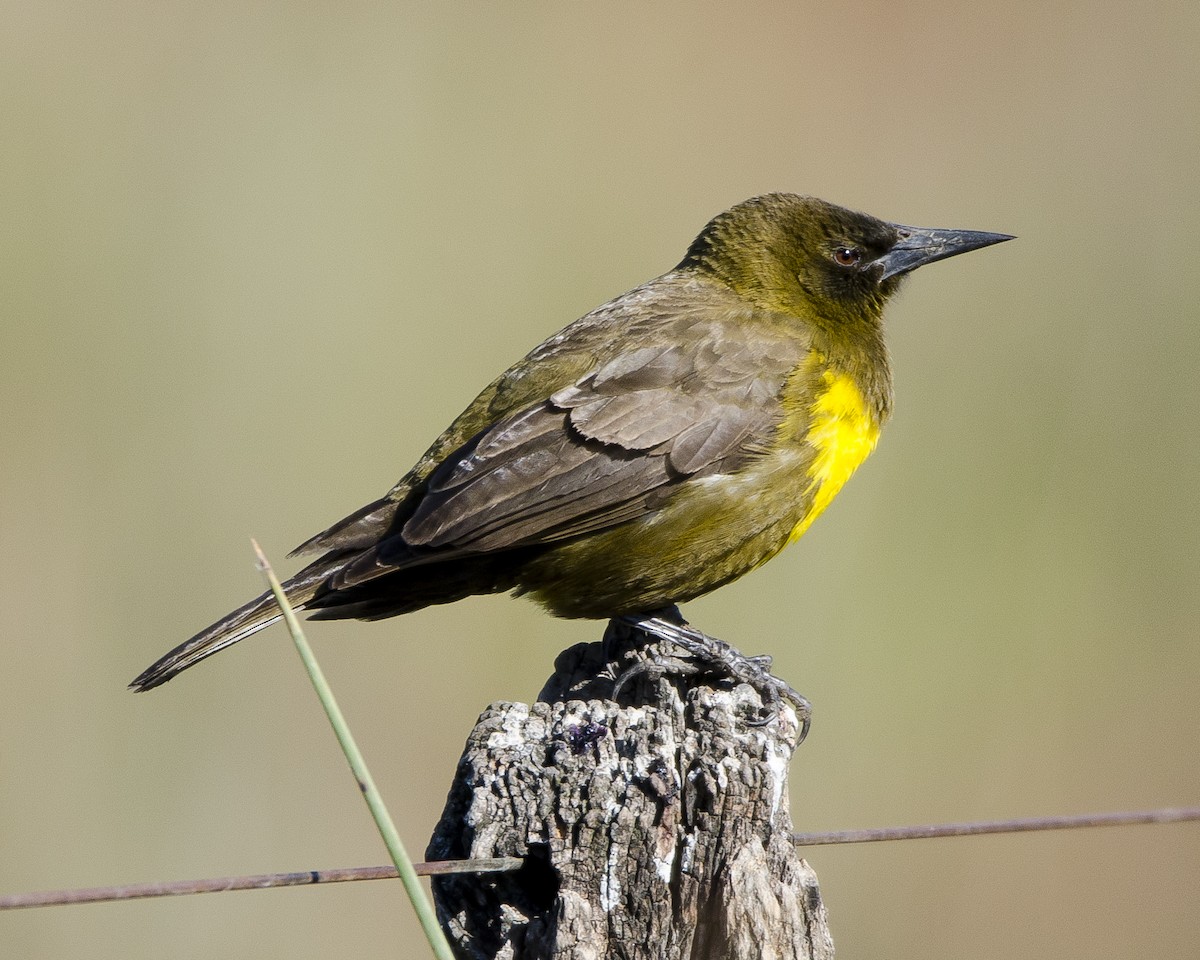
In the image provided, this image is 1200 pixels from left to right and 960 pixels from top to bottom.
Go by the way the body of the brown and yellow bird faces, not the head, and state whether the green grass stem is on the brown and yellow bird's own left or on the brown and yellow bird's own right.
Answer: on the brown and yellow bird's own right

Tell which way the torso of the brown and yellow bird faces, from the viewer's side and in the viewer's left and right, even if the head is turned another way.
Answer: facing to the right of the viewer
